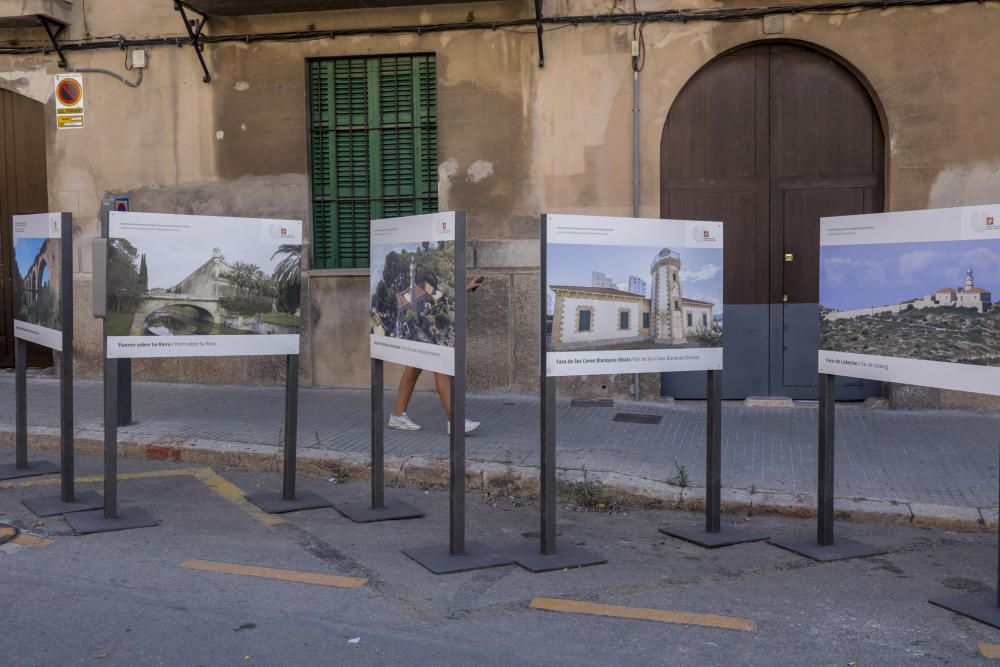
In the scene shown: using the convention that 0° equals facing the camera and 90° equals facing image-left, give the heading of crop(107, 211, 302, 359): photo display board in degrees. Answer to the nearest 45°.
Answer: approximately 0°

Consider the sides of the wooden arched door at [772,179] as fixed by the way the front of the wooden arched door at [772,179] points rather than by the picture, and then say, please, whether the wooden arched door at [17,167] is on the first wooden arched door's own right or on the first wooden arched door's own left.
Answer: on the first wooden arched door's own right

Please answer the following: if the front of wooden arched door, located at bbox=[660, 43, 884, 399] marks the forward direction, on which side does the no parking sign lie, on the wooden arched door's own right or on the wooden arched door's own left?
on the wooden arched door's own right

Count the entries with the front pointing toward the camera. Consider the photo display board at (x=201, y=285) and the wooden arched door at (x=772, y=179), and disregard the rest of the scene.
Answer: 2

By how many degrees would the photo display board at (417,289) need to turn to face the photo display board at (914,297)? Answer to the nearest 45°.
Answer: approximately 135° to its left

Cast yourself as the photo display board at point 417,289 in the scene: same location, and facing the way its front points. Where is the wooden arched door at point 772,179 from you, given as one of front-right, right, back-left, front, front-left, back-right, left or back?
back

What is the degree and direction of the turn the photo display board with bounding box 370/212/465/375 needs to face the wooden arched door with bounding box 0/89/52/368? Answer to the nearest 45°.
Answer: approximately 90° to its right

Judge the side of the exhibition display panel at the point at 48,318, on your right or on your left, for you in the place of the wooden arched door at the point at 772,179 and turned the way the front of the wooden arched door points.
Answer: on your right
